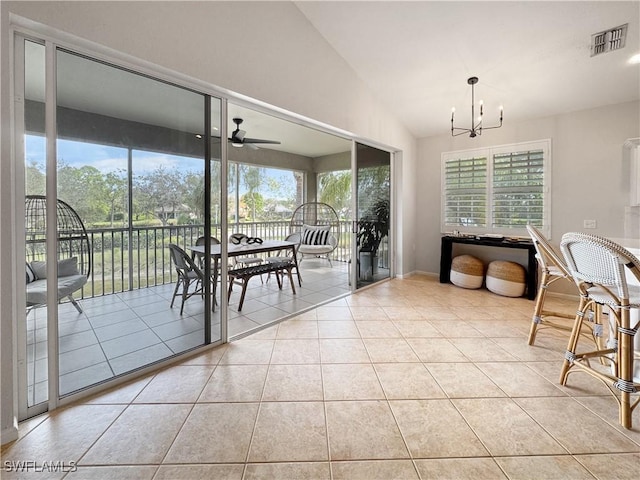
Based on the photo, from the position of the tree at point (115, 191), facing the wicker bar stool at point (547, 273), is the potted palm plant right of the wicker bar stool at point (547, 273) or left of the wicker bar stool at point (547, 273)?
left

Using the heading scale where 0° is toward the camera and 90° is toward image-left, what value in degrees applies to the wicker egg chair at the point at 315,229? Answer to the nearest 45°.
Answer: approximately 0°

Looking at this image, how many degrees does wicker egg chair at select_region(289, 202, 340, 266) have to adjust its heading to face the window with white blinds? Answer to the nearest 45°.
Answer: approximately 45° to its left

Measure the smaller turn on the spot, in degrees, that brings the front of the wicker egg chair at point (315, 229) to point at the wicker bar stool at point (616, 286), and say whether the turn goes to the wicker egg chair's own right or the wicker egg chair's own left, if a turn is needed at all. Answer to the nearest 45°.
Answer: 0° — it already faces it

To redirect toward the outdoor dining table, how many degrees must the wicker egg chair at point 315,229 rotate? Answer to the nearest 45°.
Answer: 0° — it already faces it

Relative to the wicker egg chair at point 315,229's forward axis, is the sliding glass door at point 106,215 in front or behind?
in front
